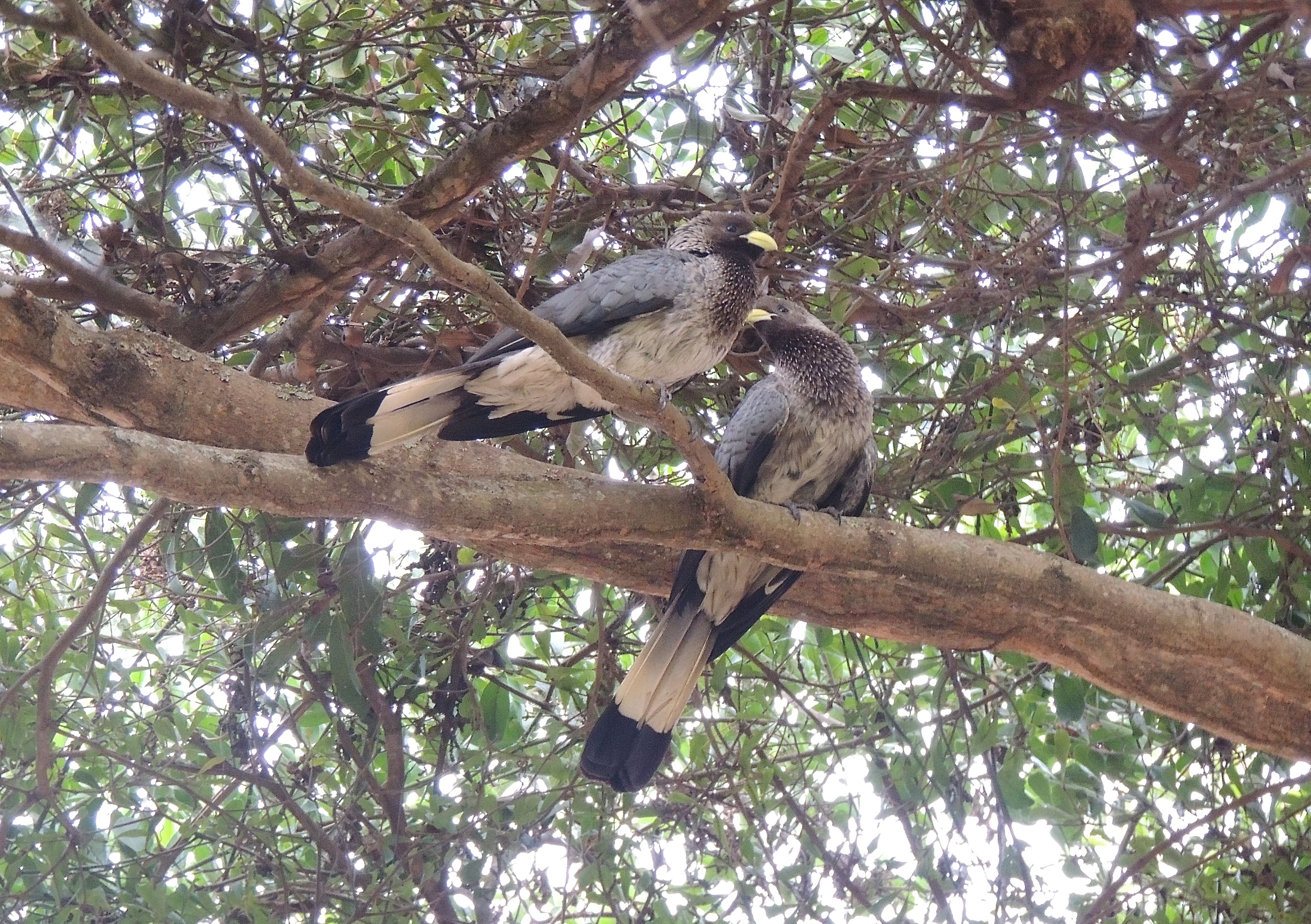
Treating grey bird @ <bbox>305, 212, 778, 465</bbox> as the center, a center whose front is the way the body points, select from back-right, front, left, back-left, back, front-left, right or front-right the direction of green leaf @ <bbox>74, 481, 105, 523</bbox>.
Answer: back-left

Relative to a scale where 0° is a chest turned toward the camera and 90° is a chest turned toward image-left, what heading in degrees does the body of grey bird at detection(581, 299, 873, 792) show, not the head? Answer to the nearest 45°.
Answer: approximately 315°

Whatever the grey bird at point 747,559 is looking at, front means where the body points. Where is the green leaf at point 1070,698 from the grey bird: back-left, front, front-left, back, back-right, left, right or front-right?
front-left

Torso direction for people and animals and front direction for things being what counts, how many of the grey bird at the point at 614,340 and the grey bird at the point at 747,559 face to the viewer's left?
0

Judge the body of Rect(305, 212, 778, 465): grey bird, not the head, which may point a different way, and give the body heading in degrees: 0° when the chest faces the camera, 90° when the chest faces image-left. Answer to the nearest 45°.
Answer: approximately 270°

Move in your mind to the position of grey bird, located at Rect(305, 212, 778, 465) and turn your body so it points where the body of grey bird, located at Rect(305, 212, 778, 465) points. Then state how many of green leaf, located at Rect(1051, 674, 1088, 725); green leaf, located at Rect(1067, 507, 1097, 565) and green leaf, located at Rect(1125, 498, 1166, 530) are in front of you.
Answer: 3

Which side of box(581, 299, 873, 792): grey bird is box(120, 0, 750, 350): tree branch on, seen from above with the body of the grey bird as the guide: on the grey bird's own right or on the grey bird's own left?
on the grey bird's own right
